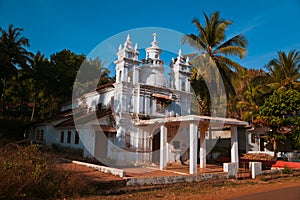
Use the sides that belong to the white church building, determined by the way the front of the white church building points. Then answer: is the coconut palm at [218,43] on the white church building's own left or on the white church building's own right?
on the white church building's own left

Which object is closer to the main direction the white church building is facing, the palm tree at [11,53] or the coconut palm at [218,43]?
the coconut palm

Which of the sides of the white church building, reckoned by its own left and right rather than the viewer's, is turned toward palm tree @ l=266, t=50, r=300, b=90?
left

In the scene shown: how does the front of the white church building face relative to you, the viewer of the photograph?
facing the viewer and to the right of the viewer

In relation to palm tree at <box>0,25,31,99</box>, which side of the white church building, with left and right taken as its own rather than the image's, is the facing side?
back
